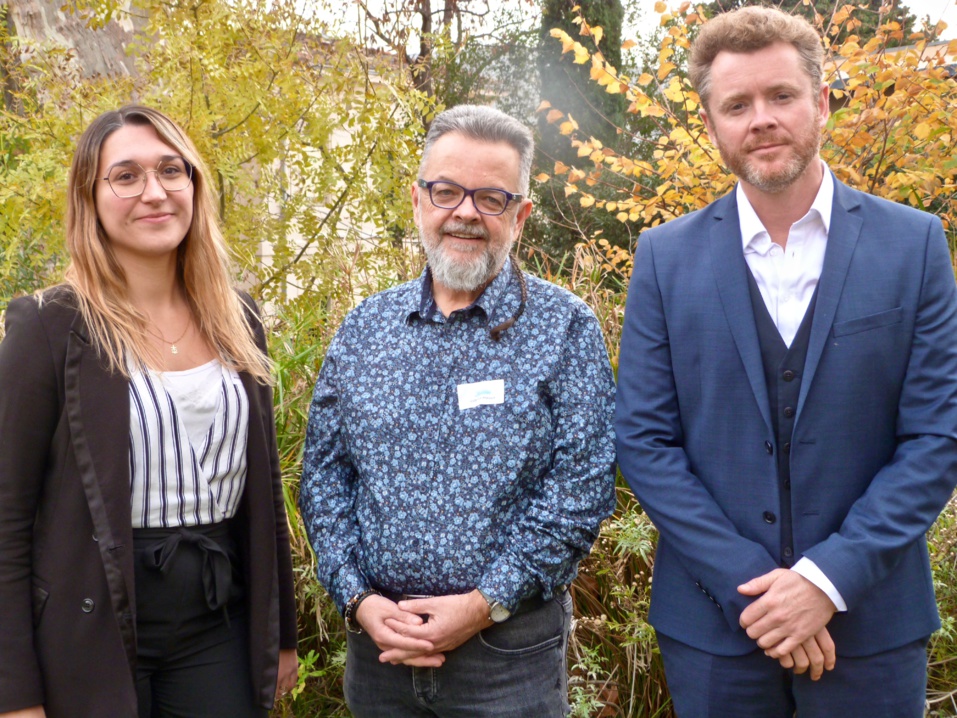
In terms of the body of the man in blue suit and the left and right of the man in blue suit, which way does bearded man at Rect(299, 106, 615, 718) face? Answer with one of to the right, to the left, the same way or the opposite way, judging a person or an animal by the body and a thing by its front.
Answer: the same way

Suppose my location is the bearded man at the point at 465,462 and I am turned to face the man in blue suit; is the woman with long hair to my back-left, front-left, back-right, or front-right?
back-right

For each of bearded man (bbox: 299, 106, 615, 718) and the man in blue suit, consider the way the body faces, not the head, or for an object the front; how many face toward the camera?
2

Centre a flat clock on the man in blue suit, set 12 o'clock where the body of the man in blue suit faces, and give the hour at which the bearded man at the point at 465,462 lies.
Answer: The bearded man is roughly at 3 o'clock from the man in blue suit.

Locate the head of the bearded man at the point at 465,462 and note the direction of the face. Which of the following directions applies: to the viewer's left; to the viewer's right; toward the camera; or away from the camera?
toward the camera

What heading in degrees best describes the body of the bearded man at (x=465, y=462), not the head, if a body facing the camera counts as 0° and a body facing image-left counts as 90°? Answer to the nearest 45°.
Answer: approximately 0°

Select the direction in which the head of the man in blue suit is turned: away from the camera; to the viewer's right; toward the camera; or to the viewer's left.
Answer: toward the camera

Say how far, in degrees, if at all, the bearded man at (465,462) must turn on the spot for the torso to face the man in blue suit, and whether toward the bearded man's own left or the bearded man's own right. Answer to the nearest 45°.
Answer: approximately 90° to the bearded man's own left

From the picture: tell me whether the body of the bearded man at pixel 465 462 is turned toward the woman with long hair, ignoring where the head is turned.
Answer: no

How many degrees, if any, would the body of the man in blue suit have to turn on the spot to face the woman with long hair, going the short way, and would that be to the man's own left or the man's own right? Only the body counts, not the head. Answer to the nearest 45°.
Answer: approximately 90° to the man's own right

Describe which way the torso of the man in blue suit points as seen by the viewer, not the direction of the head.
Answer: toward the camera
